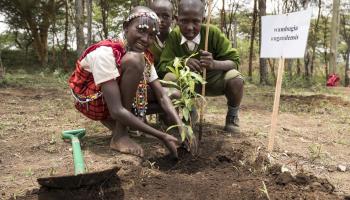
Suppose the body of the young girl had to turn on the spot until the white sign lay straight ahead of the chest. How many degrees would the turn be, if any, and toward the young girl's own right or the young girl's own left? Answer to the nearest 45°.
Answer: approximately 45° to the young girl's own left

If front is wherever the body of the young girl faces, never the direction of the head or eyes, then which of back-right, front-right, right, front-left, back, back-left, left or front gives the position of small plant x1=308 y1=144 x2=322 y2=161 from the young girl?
front-left

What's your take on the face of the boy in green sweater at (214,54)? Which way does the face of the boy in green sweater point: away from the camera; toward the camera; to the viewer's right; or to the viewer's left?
toward the camera

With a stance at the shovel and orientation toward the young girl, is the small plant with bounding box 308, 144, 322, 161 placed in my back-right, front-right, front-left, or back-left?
front-right

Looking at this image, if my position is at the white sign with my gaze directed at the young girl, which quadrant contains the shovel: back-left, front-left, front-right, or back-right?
front-left

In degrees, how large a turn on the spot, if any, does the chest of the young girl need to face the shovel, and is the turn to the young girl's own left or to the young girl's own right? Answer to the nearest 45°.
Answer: approximately 45° to the young girl's own right

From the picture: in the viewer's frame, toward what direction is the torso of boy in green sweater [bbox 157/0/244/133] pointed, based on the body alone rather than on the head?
toward the camera

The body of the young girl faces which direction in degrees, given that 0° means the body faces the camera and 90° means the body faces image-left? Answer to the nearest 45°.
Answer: approximately 315°

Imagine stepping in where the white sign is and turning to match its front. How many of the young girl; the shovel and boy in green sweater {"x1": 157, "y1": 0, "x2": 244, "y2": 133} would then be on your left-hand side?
0

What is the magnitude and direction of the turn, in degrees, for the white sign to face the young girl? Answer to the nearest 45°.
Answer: approximately 45° to its right

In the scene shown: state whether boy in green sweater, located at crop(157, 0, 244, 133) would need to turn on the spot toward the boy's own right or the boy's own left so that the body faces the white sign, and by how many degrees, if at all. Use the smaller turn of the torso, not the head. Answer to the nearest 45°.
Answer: approximately 45° to the boy's own left

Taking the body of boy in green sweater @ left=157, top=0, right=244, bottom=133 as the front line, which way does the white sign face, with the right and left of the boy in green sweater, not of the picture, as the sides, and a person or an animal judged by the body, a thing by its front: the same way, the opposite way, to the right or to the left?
the same way

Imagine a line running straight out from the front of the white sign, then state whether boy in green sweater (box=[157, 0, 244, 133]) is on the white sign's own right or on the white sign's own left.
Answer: on the white sign's own right

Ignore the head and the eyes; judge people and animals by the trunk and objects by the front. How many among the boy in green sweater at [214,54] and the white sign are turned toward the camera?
2

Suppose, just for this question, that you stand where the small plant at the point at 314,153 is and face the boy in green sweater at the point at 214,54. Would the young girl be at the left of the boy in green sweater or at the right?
left

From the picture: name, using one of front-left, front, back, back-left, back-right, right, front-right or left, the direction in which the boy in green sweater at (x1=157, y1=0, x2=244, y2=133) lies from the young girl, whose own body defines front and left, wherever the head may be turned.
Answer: left

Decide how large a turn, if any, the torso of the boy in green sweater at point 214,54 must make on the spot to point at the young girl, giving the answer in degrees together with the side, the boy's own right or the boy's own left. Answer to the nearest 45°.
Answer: approximately 45° to the boy's own right

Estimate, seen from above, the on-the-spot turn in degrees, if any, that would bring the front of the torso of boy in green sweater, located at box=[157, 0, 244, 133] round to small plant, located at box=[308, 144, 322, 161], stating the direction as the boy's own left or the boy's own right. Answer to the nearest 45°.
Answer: approximately 45° to the boy's own left

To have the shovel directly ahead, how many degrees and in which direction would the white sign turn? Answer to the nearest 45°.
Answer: approximately 45° to its right
